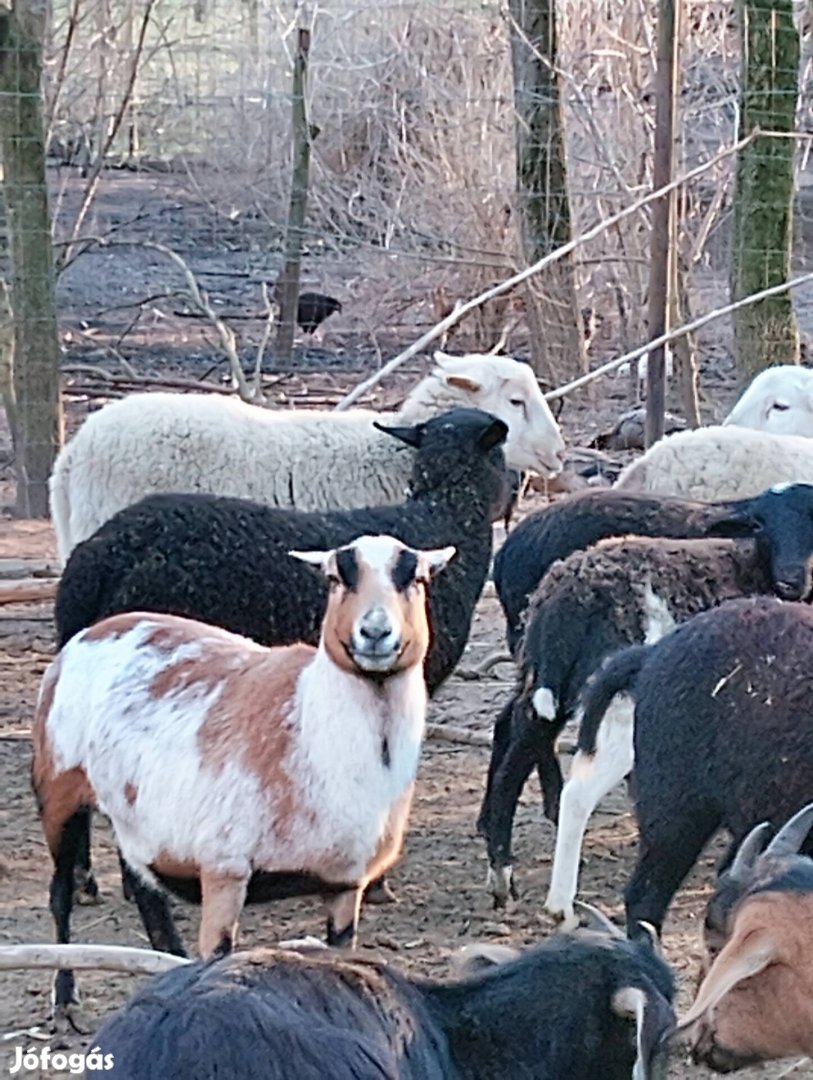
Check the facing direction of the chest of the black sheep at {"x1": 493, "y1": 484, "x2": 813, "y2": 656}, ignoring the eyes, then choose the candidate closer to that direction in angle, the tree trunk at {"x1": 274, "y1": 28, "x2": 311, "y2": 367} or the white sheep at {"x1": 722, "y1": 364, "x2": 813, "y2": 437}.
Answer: the white sheep

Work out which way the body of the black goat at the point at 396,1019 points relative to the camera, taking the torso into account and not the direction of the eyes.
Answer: to the viewer's right

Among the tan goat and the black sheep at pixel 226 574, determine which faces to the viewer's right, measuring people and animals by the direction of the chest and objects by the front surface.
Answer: the black sheep

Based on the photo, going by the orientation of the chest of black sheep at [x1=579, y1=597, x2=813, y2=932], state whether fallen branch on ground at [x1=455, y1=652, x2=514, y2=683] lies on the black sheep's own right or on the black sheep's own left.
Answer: on the black sheep's own left

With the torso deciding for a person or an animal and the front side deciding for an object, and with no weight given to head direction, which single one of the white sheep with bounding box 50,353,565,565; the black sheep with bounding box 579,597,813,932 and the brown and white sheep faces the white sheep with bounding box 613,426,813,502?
the white sheep with bounding box 50,353,565,565

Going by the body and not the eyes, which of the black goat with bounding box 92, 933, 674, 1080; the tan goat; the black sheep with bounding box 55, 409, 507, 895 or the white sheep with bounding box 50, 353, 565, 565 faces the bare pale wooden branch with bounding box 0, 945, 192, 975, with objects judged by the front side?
the tan goat

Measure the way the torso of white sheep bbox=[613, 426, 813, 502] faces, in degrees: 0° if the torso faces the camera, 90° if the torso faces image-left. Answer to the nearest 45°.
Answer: approximately 270°

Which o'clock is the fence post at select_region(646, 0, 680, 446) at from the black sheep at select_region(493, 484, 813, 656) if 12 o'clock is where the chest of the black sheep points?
The fence post is roughly at 9 o'clock from the black sheep.

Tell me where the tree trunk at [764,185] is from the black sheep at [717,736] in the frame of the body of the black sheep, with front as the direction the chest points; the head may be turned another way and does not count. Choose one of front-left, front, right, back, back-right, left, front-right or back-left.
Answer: left

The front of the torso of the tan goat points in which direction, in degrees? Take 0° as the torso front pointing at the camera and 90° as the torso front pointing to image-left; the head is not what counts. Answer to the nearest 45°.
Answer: approximately 90°

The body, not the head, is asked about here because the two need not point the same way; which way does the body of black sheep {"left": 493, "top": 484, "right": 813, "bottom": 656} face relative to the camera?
to the viewer's right
